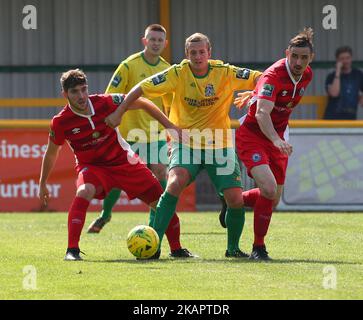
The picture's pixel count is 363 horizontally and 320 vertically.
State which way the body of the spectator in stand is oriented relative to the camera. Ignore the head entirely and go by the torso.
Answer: toward the camera

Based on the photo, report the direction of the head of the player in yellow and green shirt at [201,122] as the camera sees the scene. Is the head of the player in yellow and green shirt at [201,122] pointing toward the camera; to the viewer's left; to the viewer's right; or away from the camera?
toward the camera

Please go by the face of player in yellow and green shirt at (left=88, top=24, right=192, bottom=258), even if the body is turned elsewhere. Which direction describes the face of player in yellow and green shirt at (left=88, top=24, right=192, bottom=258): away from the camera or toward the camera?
toward the camera

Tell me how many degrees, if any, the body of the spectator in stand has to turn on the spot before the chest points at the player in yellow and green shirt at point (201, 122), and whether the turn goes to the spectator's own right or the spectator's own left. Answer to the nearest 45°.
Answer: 0° — they already face them

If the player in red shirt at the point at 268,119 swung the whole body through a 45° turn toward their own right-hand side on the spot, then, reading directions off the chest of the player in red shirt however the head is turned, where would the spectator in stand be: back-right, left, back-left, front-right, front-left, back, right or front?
back

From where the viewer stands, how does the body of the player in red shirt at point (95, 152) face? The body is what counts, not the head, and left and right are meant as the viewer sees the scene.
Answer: facing the viewer

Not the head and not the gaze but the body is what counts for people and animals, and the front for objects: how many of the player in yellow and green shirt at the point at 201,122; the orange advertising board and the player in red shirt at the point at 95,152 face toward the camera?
3

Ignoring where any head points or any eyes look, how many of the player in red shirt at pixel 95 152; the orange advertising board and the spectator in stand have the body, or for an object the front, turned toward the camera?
3

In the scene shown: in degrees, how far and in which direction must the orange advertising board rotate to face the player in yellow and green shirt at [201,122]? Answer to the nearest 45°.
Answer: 0° — it already faces them

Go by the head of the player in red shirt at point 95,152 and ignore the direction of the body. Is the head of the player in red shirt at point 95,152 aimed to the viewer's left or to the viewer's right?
to the viewer's right

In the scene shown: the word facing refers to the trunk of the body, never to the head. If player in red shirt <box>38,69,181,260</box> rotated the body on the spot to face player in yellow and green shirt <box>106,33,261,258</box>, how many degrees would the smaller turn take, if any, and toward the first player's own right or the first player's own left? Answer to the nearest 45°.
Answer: approximately 90° to the first player's own left

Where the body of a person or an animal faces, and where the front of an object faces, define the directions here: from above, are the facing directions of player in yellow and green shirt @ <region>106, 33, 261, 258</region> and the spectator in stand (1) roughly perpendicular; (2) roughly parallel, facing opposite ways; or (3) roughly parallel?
roughly parallel

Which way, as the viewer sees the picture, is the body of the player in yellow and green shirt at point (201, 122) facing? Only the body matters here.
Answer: toward the camera
